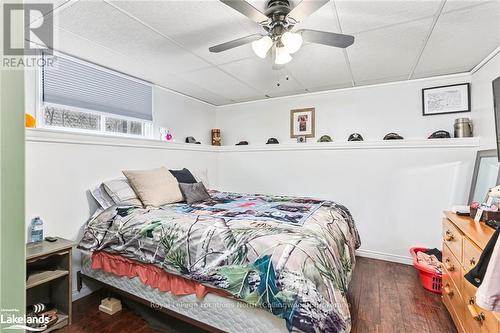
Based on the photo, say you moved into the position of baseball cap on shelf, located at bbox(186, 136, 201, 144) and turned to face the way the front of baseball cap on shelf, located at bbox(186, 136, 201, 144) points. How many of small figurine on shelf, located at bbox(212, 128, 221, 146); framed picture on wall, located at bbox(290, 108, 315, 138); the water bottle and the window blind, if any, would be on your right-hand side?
2

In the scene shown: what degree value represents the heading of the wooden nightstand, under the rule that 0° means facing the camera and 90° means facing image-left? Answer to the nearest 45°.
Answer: approximately 315°

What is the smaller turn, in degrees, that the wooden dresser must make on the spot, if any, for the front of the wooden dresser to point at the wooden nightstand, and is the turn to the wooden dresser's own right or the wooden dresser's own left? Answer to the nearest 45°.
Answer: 0° — it already faces it

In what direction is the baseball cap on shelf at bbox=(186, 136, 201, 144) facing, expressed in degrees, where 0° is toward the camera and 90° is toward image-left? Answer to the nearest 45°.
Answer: approximately 315°

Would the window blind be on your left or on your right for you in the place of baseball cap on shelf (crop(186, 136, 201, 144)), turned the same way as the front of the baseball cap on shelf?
on your right

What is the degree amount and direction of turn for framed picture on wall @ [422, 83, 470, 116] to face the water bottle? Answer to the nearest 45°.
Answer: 0° — it already faces it

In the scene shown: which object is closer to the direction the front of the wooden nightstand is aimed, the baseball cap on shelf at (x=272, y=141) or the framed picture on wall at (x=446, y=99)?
the framed picture on wall

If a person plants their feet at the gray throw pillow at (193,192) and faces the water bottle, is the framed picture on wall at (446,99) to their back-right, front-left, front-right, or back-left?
back-left
